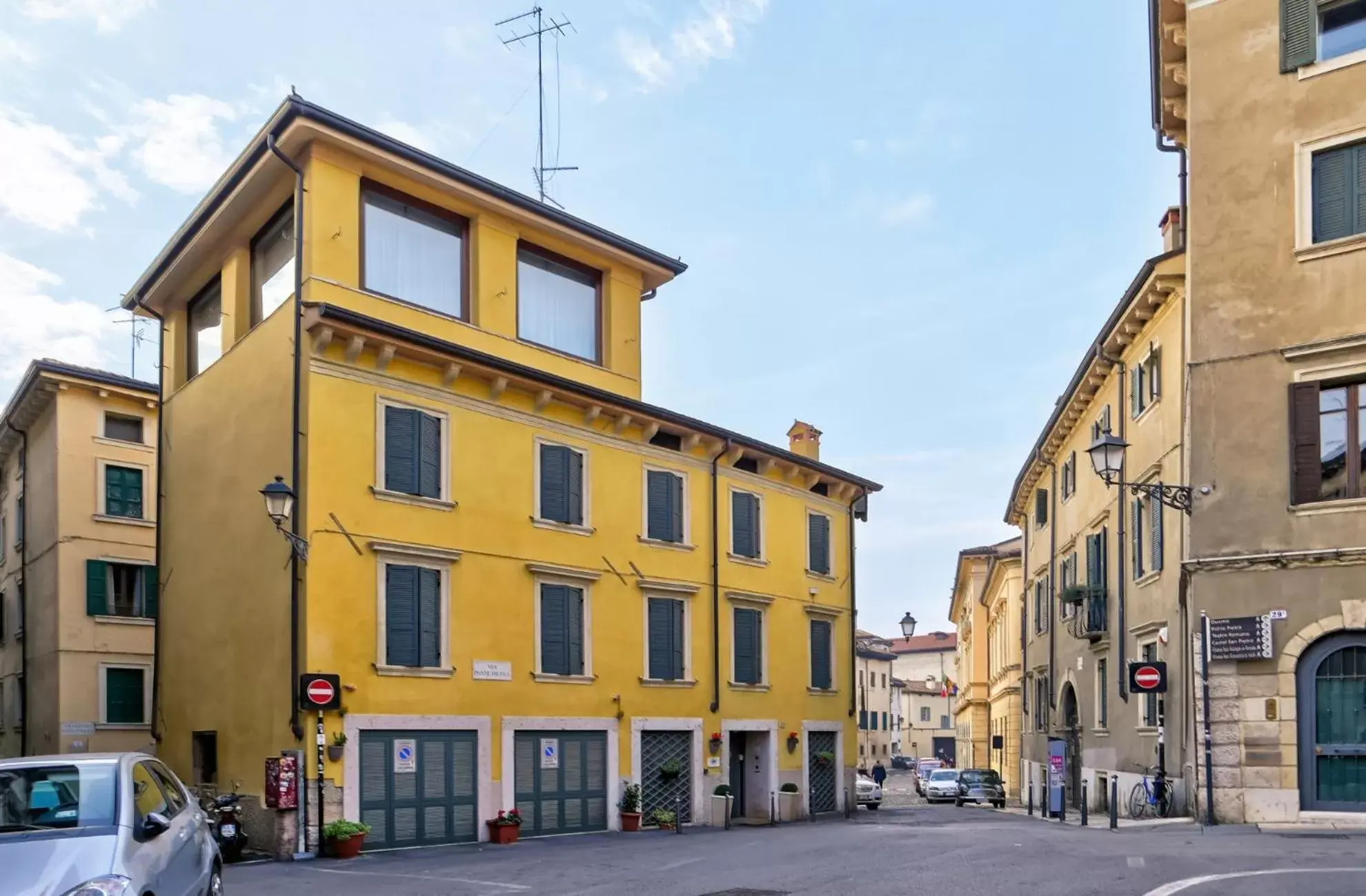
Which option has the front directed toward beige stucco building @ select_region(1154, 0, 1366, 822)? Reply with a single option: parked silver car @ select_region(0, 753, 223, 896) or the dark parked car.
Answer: the dark parked car

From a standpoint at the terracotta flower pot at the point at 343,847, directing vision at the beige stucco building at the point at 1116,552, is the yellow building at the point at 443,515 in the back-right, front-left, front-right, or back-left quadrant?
front-left

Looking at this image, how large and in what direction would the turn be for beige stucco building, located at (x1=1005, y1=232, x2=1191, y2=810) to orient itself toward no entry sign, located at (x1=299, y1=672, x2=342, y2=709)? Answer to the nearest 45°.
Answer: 0° — it already faces it

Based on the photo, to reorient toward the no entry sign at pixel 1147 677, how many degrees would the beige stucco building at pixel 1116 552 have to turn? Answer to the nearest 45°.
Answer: approximately 45° to its left

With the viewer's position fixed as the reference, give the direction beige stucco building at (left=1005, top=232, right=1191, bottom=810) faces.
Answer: facing the viewer and to the left of the viewer

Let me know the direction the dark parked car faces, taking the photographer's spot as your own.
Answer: facing the viewer
